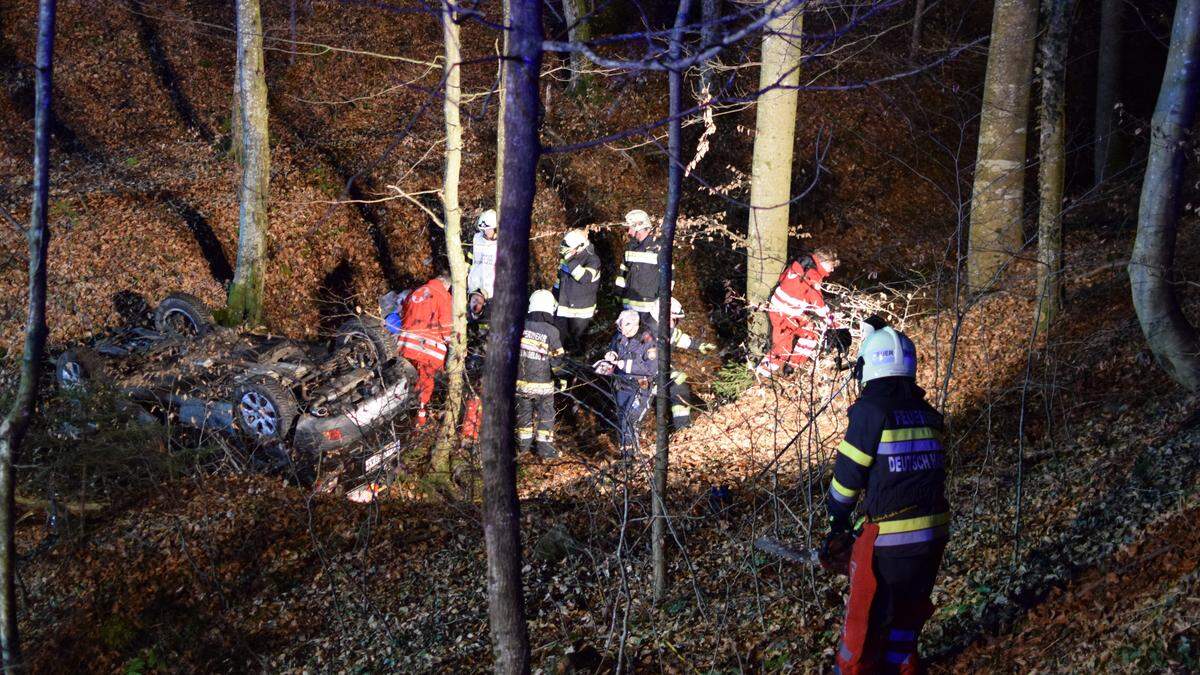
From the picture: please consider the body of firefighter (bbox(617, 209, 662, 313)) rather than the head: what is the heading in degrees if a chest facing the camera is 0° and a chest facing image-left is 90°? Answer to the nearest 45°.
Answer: approximately 45°

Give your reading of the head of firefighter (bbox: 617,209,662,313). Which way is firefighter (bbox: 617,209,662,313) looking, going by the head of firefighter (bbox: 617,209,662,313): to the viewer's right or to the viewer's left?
to the viewer's left

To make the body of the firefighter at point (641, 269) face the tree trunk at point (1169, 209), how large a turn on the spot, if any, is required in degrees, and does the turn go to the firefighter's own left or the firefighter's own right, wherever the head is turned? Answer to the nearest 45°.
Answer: approximately 90° to the firefighter's own left

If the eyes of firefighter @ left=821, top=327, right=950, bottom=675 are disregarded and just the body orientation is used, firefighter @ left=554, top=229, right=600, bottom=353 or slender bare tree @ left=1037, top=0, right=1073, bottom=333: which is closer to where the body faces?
the firefighter

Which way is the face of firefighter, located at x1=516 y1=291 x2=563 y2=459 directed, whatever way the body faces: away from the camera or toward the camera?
away from the camera

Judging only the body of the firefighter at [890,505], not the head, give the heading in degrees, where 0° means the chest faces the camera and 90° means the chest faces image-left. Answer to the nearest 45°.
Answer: approximately 135°

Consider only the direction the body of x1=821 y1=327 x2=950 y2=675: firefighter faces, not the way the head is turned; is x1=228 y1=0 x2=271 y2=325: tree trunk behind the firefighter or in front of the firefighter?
in front

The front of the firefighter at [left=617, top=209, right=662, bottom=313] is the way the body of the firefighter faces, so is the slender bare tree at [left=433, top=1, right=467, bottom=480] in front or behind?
in front

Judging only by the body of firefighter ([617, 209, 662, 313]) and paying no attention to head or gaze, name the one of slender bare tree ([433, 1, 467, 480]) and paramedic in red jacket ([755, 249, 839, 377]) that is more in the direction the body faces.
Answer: the slender bare tree

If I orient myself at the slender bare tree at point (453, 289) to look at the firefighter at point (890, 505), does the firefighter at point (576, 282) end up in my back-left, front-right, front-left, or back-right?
back-left
